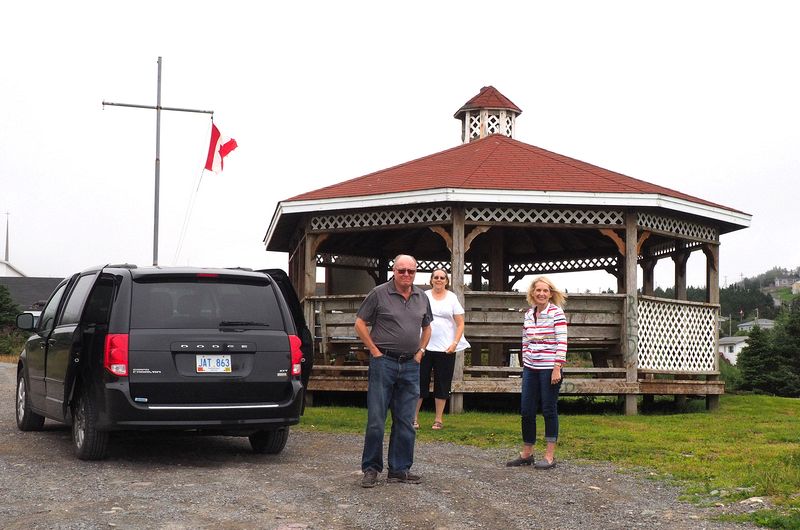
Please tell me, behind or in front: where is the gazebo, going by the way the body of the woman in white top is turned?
behind

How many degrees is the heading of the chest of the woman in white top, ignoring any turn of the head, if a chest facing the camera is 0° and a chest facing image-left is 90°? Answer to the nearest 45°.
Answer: approximately 0°

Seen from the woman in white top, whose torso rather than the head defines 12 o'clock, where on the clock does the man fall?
The man is roughly at 12 o'clock from the woman in white top.

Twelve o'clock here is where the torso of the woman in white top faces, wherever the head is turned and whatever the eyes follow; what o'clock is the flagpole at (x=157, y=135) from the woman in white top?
The flagpole is roughly at 5 o'clock from the woman in white top.

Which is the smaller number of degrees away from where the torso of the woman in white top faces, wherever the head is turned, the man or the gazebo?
the man

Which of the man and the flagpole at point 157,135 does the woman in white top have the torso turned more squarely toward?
the man
